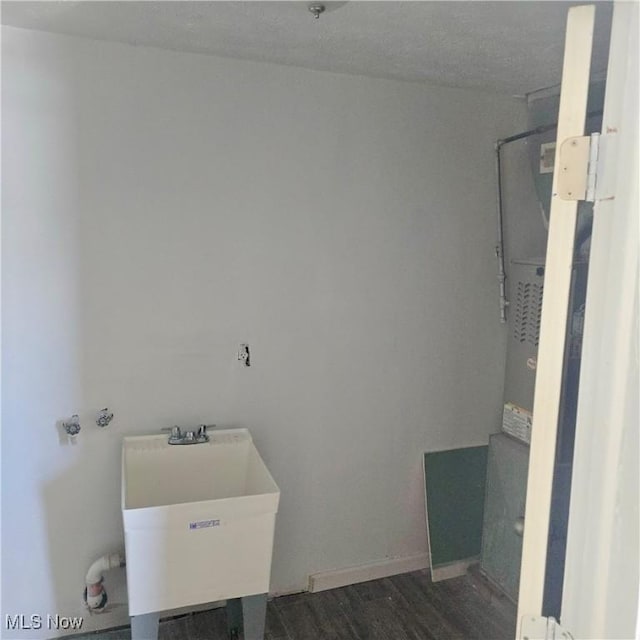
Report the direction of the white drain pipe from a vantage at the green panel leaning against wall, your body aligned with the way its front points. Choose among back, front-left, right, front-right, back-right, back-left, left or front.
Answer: right

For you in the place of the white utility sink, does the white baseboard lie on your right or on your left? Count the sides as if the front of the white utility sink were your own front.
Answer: on your left

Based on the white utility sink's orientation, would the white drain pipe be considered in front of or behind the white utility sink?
behind

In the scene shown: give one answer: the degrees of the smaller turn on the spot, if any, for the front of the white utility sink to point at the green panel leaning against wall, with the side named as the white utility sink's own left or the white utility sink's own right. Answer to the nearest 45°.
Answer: approximately 135° to the white utility sink's own left

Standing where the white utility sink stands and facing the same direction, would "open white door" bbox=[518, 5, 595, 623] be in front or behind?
in front

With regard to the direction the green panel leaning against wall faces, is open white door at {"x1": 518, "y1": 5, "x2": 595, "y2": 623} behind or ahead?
ahead

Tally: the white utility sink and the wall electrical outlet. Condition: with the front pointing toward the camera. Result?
2

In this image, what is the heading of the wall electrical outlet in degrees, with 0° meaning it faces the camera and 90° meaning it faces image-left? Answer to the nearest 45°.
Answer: approximately 0°
